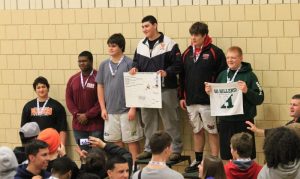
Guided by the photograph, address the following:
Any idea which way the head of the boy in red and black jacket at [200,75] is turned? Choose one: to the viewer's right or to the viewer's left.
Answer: to the viewer's left

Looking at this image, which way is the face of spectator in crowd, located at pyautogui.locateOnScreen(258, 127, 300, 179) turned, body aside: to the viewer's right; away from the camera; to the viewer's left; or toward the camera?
away from the camera

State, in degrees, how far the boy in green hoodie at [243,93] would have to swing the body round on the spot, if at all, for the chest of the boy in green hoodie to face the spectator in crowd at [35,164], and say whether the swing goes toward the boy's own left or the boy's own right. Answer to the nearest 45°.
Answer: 0° — they already face them
